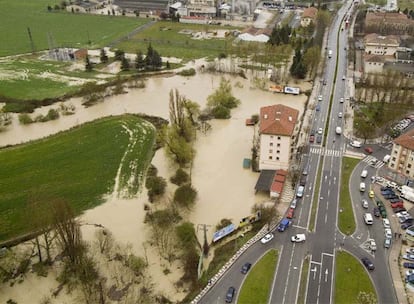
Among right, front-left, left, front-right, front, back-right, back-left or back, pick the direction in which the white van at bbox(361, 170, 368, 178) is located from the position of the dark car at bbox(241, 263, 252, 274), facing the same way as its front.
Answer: back

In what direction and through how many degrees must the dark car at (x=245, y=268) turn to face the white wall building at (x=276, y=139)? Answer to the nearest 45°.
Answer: approximately 135° to its right

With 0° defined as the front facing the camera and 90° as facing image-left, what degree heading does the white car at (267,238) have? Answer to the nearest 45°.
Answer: approximately 45°
